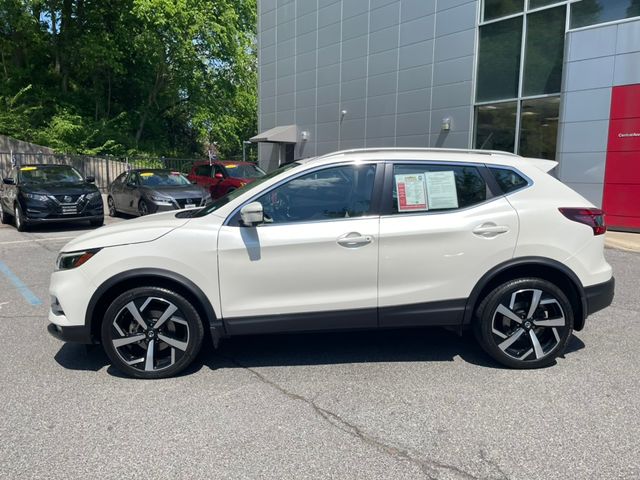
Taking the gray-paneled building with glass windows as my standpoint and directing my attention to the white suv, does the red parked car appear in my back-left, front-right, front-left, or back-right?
front-right

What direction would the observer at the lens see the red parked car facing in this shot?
facing the viewer and to the right of the viewer

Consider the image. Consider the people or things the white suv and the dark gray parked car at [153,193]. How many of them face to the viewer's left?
1

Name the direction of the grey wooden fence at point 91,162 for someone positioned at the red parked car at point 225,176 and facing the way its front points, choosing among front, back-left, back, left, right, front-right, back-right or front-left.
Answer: back

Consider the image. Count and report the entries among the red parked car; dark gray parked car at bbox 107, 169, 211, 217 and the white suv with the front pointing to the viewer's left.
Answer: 1

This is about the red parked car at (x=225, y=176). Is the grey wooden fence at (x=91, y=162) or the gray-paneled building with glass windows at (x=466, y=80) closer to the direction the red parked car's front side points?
the gray-paneled building with glass windows

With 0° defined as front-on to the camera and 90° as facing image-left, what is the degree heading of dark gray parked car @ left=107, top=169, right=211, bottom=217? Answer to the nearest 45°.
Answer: approximately 315°

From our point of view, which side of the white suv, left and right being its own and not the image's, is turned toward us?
left

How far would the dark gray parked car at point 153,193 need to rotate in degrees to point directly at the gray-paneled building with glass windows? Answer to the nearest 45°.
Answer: approximately 45° to its left

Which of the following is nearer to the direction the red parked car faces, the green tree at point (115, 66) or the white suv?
the white suv

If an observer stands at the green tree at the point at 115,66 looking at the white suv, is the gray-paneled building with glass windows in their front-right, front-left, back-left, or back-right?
front-left
